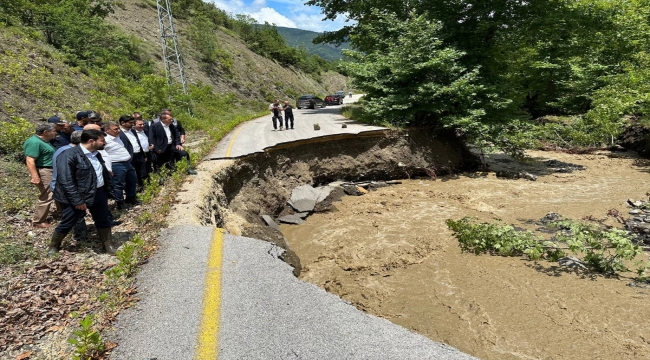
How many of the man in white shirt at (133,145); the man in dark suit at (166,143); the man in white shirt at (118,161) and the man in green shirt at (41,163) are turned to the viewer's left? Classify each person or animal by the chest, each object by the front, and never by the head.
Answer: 0

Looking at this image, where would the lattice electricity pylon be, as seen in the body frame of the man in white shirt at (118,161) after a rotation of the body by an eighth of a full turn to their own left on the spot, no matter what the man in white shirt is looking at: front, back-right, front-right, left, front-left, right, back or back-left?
left

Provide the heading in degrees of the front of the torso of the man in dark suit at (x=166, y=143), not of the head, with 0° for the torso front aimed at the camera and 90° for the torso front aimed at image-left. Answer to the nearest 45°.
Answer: approximately 315°

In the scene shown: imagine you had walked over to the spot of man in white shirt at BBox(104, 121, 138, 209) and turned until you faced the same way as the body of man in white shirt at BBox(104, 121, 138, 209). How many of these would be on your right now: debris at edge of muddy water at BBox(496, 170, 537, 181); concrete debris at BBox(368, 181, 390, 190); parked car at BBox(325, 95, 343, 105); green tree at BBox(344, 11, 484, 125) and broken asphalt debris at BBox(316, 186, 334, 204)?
0

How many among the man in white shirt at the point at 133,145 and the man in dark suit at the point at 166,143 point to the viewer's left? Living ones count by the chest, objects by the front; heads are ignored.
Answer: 0

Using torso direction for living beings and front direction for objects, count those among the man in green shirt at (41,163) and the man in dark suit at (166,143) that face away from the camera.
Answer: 0

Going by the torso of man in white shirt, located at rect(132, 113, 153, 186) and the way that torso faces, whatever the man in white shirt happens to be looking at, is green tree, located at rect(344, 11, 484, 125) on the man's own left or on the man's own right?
on the man's own left

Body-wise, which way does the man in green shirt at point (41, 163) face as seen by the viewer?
to the viewer's right

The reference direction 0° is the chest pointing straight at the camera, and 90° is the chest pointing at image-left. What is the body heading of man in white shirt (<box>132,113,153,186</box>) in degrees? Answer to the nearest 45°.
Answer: approximately 315°

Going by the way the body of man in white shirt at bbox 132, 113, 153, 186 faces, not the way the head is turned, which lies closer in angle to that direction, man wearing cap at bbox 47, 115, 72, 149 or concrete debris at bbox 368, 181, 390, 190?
the concrete debris

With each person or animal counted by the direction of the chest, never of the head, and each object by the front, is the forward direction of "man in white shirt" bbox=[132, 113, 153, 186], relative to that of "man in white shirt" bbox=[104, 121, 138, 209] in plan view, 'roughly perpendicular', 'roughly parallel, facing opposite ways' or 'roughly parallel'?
roughly parallel

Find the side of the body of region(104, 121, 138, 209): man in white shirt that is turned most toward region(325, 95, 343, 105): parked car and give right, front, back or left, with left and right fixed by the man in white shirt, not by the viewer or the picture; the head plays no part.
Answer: left

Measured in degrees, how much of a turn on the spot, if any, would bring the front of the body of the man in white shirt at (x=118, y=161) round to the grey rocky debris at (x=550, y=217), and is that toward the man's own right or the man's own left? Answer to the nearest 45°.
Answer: approximately 45° to the man's own left

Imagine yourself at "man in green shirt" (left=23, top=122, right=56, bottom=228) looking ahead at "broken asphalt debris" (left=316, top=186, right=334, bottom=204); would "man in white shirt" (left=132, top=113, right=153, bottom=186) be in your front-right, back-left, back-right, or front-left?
front-left

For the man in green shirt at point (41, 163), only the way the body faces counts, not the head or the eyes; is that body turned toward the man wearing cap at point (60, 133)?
no

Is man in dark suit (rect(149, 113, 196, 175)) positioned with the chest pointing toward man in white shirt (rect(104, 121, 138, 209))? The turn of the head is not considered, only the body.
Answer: no

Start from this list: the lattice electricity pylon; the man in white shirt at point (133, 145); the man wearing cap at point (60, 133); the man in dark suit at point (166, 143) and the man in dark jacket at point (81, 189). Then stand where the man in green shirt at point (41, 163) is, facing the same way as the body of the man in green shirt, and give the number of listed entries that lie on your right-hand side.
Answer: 1
